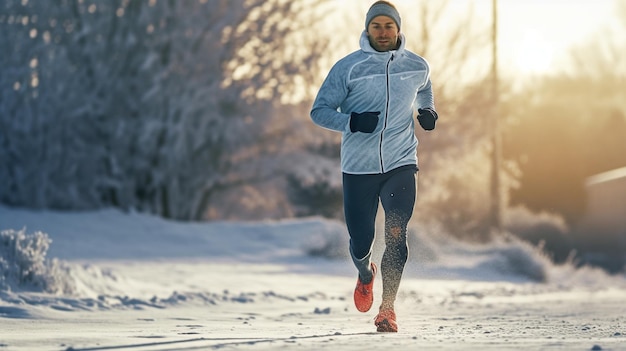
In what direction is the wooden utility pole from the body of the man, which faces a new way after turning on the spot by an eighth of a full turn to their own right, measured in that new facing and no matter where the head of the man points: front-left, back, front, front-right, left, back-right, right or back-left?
back-right

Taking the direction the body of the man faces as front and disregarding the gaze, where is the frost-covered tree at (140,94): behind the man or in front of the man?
behind

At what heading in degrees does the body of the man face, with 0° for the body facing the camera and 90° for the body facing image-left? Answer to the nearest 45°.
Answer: approximately 0°

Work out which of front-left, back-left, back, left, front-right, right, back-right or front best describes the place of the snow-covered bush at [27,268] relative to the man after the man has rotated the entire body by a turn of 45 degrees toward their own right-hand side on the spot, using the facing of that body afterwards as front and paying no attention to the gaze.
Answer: right
